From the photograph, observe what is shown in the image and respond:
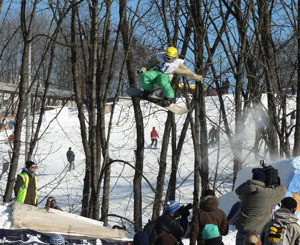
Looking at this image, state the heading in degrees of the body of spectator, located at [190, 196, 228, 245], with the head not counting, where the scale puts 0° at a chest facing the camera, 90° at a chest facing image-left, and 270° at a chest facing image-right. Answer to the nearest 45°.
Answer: approximately 180°

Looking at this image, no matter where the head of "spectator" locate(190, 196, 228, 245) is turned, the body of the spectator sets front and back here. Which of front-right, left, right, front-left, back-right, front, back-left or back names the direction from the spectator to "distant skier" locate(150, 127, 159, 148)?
front

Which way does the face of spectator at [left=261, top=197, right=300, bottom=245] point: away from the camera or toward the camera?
away from the camera

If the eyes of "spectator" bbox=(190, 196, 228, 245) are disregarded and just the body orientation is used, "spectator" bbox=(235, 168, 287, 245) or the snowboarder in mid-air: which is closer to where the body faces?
the snowboarder in mid-air

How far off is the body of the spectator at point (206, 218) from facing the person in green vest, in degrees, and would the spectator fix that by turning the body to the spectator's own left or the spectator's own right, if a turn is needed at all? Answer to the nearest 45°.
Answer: approximately 45° to the spectator's own left

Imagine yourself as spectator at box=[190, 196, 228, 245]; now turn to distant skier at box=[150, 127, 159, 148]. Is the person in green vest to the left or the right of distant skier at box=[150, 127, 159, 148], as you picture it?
left

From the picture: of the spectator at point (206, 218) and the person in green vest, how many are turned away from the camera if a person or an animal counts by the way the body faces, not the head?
1

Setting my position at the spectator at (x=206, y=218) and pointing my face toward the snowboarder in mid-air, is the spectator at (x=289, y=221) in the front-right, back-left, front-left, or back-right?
back-right

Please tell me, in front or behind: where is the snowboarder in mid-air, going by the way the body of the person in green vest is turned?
in front

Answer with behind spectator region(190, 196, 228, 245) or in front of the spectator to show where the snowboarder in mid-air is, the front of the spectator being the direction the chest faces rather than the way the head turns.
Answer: in front

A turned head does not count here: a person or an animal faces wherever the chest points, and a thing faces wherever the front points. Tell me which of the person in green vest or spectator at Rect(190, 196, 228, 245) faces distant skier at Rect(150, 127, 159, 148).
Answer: the spectator

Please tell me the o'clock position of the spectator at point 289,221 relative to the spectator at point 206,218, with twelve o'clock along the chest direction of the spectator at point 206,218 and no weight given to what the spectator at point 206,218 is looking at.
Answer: the spectator at point 289,221 is roughly at 4 o'clock from the spectator at point 206,218.

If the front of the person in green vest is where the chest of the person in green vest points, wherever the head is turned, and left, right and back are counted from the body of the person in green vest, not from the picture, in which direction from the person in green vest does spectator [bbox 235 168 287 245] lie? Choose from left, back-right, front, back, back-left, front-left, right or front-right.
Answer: front

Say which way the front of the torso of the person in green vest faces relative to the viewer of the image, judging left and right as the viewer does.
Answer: facing the viewer and to the right of the viewer

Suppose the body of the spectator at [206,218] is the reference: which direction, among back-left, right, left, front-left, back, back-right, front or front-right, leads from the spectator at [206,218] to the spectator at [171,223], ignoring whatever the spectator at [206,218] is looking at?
back-left

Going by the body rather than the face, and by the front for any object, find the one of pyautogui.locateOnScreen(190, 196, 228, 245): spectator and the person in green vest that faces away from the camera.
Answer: the spectator
